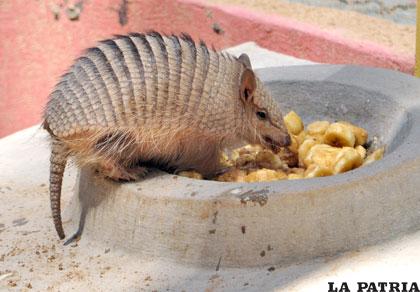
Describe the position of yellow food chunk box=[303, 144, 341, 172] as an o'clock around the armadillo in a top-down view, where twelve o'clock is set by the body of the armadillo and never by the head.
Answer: The yellow food chunk is roughly at 12 o'clock from the armadillo.

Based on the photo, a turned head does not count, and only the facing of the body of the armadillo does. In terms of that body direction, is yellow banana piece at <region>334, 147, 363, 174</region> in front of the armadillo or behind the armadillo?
in front

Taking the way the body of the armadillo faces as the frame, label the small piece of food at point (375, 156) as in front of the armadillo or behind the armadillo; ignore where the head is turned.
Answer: in front

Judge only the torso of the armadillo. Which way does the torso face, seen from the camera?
to the viewer's right

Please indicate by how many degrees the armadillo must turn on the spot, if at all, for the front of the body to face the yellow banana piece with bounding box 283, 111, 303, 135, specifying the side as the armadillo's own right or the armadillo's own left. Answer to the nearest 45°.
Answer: approximately 45° to the armadillo's own left

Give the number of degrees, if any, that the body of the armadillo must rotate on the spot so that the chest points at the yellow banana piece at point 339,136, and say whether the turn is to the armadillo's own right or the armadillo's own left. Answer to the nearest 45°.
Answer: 0° — it already faces it
